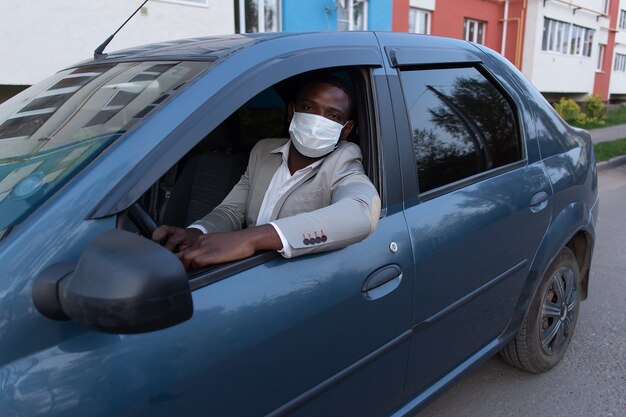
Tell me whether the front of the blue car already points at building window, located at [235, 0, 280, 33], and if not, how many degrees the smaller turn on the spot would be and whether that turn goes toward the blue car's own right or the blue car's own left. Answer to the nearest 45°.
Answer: approximately 135° to the blue car's own right

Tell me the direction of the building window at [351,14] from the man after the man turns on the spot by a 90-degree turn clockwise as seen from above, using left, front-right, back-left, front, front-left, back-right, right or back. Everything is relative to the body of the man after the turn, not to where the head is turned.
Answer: front-right

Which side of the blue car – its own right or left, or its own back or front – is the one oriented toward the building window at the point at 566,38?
back

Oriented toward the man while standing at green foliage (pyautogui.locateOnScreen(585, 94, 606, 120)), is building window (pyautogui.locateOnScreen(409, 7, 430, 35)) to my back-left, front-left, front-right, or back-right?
front-right

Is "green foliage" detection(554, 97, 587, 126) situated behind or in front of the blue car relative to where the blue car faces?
behind

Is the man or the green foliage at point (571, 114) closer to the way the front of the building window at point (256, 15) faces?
the man

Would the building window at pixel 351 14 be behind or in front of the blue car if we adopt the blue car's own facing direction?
behind

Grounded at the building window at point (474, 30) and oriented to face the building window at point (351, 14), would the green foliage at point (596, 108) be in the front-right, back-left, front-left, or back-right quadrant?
back-left

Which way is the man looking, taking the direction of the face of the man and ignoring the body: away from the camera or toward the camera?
toward the camera

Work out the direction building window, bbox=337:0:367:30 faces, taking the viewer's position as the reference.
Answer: facing the viewer

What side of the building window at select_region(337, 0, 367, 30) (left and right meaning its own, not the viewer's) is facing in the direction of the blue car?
front

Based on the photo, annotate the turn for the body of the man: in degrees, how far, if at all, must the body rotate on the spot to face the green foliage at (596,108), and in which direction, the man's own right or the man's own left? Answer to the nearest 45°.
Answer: approximately 180°

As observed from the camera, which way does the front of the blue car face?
facing the viewer and to the left of the viewer
